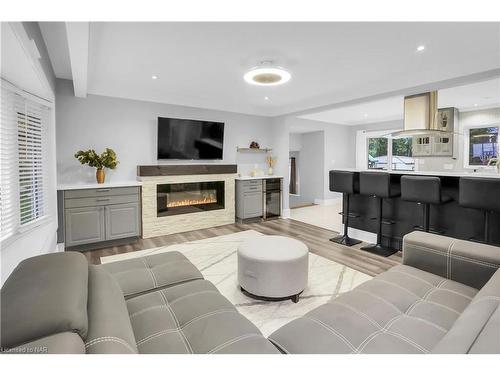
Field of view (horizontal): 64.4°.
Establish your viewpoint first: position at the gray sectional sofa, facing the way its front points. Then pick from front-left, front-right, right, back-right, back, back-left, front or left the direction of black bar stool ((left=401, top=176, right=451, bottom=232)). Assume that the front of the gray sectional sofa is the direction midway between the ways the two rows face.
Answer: front-right

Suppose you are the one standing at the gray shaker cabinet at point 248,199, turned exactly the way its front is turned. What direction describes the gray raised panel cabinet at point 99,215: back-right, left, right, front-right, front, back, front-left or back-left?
right

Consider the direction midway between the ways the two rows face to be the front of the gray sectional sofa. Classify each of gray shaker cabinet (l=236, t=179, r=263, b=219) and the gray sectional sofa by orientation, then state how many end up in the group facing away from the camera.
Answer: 1

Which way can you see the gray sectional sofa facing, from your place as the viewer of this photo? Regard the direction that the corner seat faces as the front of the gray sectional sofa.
facing away from the viewer

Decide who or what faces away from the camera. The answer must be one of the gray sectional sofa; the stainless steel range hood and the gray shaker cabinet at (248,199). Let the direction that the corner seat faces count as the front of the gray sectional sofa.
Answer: the gray sectional sofa

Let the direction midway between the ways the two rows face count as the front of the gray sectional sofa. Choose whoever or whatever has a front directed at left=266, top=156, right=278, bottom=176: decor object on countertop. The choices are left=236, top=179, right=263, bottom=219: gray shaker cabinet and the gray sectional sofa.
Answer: the gray sectional sofa

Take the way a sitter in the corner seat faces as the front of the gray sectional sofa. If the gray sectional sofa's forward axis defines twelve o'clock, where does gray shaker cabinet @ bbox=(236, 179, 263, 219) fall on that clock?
The gray shaker cabinet is roughly at 12 o'clock from the gray sectional sofa.

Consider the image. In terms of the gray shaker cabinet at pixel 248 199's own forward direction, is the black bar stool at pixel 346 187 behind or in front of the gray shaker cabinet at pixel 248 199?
in front

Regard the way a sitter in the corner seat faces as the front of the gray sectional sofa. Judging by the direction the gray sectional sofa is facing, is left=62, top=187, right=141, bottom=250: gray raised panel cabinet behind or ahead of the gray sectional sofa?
ahead
